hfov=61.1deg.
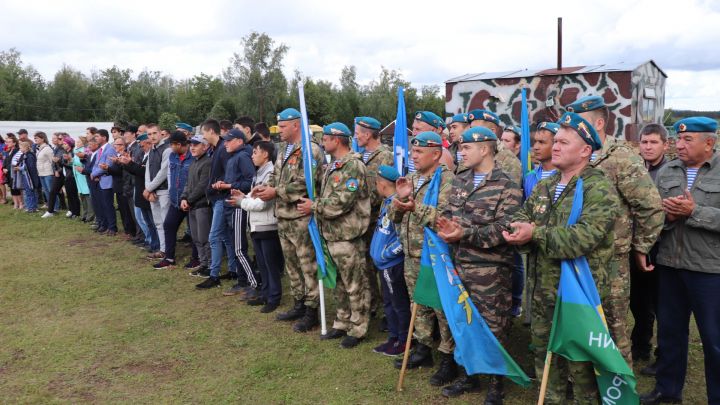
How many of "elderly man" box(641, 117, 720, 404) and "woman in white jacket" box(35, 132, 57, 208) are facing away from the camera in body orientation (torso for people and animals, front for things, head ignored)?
0

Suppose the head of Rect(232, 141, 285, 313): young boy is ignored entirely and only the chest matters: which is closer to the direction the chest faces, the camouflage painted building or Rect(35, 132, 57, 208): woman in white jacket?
the woman in white jacket

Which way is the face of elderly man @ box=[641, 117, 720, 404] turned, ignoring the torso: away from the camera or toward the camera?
toward the camera

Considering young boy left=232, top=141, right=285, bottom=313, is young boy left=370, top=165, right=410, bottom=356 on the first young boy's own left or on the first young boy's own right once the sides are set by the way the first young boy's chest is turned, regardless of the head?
on the first young boy's own left

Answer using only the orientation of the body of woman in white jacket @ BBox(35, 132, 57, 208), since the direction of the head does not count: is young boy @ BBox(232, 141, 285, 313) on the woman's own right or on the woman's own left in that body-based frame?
on the woman's own left

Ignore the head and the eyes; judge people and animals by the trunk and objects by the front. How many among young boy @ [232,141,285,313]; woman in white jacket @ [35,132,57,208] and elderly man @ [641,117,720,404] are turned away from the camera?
0

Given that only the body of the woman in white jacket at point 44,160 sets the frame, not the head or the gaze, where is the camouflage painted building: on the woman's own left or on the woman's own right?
on the woman's own left

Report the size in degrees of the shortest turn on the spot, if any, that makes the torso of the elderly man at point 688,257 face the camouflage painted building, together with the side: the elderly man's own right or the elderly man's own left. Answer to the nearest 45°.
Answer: approximately 135° to the elderly man's own right

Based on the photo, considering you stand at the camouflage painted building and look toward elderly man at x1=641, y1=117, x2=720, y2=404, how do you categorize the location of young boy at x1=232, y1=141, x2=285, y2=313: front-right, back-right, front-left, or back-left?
front-right

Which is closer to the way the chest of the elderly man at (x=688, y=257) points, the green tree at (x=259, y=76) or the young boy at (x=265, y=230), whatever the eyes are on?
the young boy

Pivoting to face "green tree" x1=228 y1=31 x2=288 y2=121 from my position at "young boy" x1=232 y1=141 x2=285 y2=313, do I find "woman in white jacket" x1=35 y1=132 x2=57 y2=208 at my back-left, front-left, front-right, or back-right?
front-left

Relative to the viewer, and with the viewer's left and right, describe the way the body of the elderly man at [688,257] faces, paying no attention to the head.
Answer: facing the viewer and to the left of the viewer

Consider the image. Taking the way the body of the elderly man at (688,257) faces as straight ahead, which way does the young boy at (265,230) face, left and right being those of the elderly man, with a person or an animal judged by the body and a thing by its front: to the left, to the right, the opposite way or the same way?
the same way

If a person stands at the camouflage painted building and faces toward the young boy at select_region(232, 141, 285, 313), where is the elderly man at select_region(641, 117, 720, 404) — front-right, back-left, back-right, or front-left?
front-left
